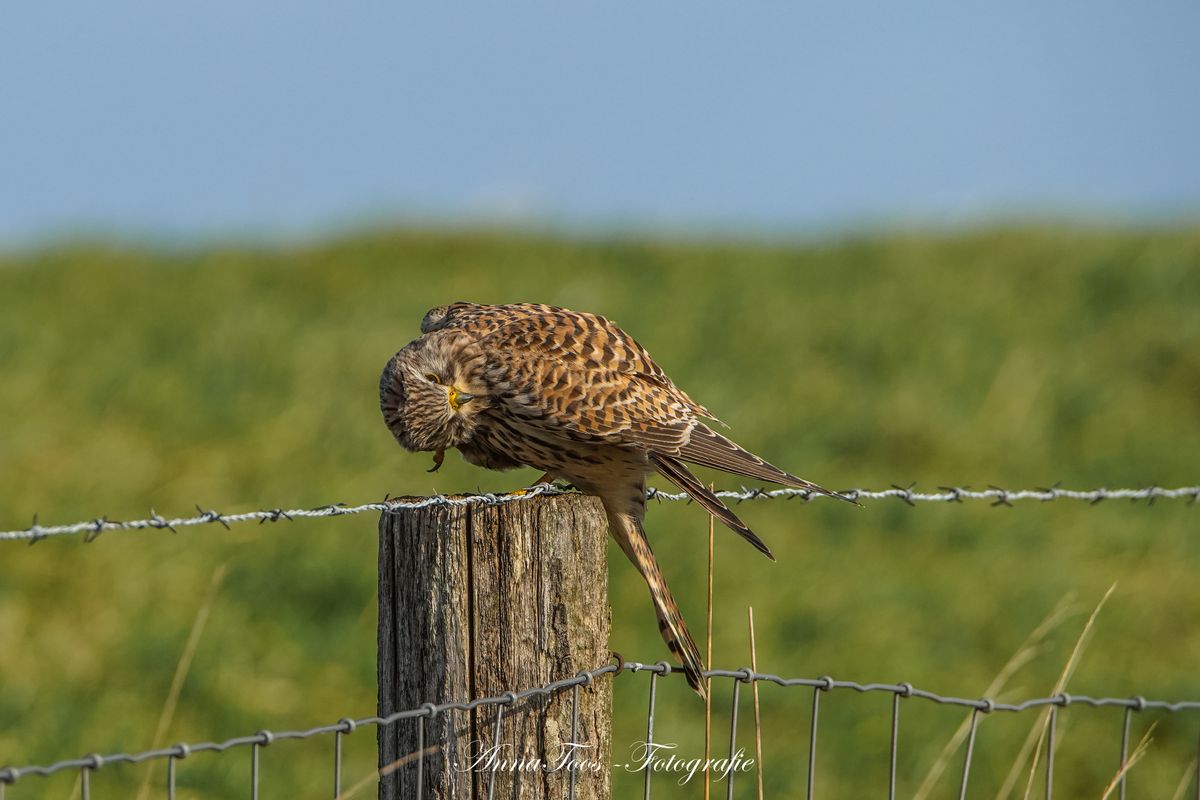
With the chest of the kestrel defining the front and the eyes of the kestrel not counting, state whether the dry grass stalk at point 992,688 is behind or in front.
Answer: behind

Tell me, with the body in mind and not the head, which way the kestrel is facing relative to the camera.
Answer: to the viewer's left

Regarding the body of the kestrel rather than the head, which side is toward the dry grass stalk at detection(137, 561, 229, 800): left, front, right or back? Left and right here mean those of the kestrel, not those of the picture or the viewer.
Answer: front
